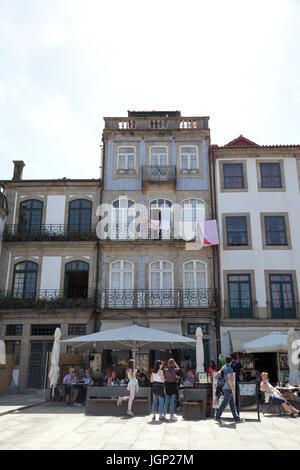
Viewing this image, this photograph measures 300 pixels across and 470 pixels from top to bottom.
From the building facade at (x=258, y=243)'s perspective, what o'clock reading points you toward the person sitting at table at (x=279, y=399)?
The person sitting at table is roughly at 12 o'clock from the building facade.

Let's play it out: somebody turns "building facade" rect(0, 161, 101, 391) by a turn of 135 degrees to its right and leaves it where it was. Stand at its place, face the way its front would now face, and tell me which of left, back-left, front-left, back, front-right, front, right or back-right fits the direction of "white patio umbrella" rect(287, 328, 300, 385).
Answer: back

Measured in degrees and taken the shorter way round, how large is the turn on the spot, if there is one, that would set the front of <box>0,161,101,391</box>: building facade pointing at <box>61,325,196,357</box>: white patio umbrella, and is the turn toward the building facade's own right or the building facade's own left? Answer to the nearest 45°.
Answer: approximately 45° to the building facade's own left

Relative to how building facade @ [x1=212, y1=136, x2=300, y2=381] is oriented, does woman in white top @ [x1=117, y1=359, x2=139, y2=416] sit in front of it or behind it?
in front

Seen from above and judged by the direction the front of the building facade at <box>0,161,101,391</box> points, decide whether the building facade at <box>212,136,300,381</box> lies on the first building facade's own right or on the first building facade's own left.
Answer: on the first building facade's own left

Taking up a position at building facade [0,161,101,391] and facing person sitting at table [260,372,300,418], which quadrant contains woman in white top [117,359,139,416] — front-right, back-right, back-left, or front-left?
front-right

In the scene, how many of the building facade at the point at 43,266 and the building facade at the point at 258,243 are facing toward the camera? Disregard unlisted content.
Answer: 2

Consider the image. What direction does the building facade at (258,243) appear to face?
toward the camera

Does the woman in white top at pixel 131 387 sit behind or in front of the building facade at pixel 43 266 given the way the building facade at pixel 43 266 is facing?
in front

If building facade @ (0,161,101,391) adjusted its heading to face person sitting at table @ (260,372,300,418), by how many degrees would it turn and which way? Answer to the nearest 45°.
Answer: approximately 45° to its left

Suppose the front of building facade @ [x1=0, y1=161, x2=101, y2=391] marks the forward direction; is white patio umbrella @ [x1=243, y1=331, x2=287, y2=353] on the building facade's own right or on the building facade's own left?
on the building facade's own left
